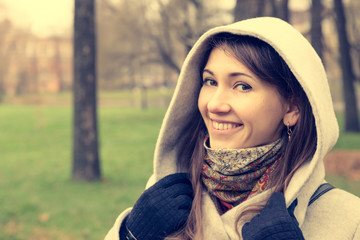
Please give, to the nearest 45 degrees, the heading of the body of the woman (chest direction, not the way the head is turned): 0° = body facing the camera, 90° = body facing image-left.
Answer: approximately 45°

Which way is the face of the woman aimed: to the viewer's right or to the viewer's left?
to the viewer's left
